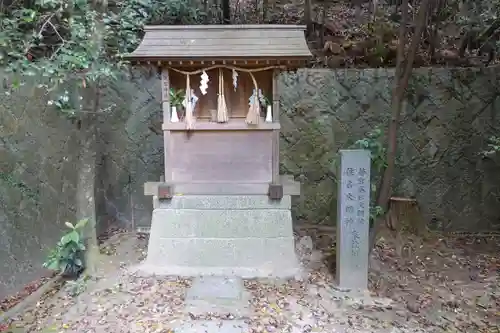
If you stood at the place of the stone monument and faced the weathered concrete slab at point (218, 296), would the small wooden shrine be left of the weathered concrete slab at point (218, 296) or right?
right

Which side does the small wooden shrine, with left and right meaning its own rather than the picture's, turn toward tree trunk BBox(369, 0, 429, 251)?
left

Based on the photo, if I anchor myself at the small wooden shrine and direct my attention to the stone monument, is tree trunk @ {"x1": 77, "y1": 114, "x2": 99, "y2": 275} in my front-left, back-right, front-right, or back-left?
back-right

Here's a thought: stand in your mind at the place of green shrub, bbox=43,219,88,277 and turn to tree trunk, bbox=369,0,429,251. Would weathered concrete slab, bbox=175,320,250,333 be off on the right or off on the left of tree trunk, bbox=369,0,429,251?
right

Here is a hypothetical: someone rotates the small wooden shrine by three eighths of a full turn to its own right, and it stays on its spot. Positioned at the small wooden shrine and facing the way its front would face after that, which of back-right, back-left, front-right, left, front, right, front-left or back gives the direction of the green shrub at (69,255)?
front-left

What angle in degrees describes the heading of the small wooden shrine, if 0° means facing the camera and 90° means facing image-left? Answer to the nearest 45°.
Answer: approximately 0°

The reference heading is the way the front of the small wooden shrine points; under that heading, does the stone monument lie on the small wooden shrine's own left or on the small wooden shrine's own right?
on the small wooden shrine's own left

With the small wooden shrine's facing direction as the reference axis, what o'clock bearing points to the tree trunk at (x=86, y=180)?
The tree trunk is roughly at 3 o'clock from the small wooden shrine.
